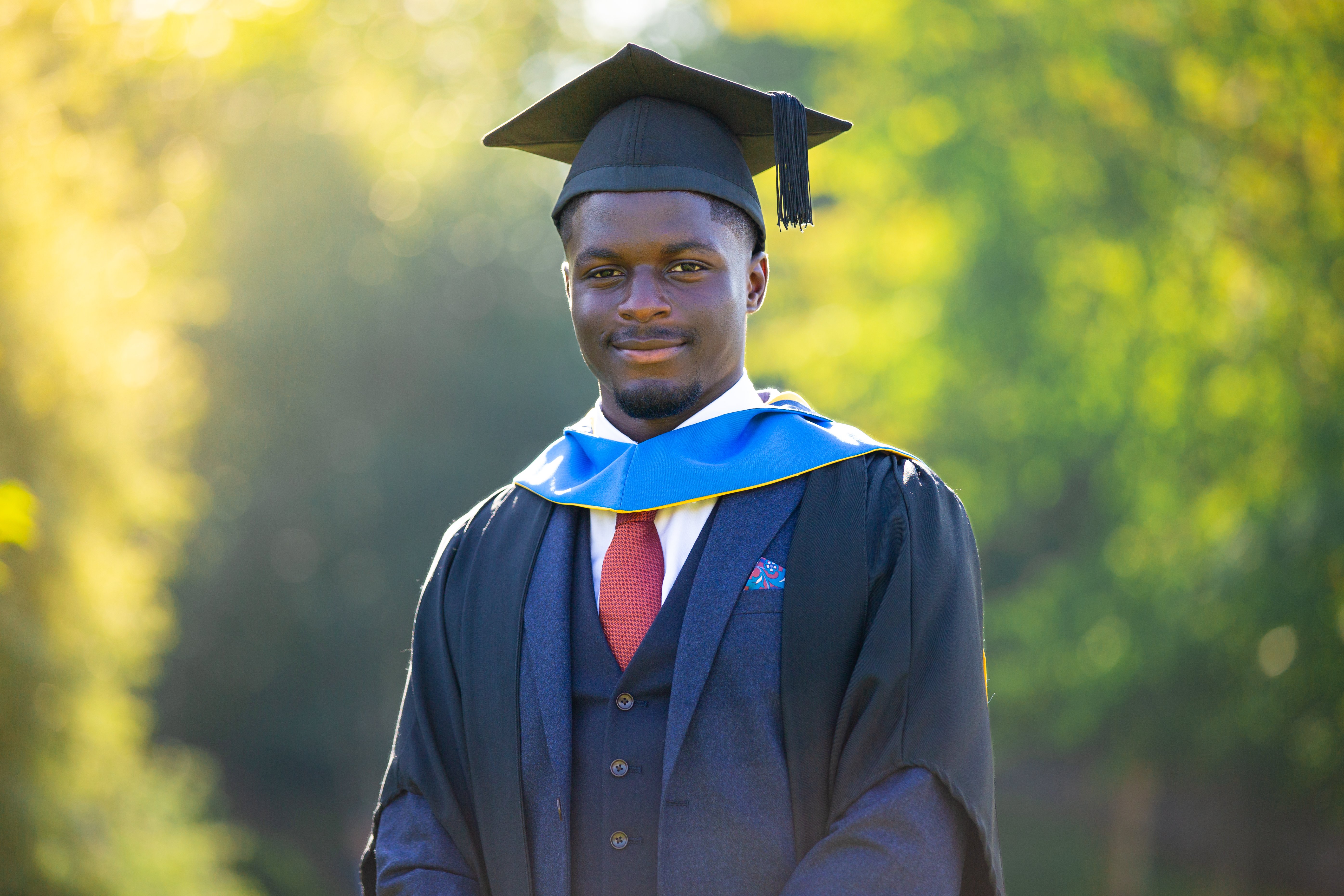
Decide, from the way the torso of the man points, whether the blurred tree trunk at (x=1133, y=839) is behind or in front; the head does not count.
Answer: behind

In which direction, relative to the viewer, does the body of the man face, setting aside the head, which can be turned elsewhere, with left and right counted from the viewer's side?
facing the viewer and to the left of the viewer

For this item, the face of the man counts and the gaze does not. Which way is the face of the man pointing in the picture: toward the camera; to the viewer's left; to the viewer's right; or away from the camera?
toward the camera
